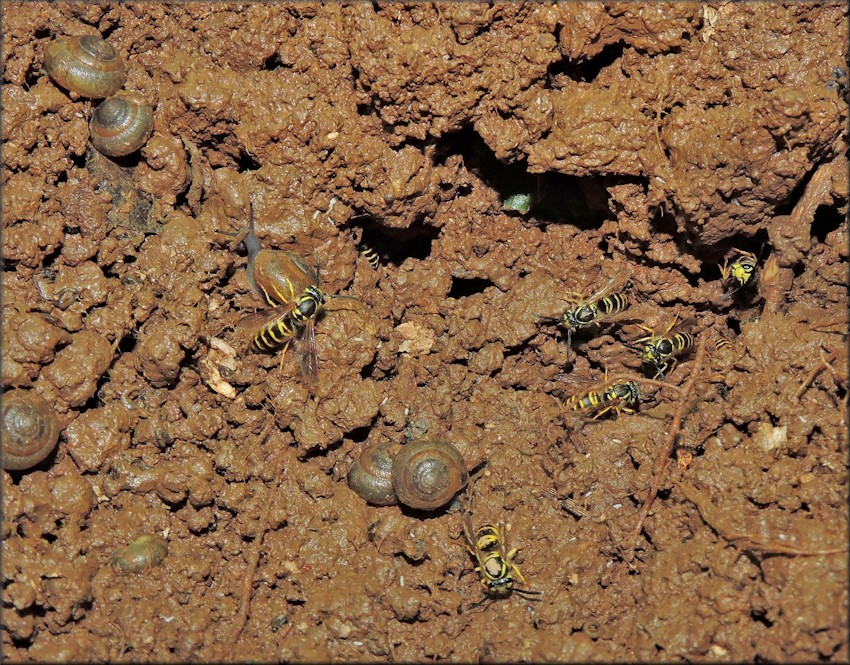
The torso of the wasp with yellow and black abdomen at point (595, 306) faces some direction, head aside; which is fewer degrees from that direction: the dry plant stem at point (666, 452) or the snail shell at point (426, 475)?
the snail shell

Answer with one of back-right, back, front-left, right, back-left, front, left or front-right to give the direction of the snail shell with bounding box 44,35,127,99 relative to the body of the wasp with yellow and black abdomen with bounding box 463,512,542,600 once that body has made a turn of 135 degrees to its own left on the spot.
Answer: left

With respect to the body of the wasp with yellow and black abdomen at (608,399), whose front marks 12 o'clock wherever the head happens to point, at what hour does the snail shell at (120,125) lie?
The snail shell is roughly at 6 o'clock from the wasp with yellow and black abdomen.

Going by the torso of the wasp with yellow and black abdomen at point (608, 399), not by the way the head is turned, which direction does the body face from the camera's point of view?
to the viewer's right

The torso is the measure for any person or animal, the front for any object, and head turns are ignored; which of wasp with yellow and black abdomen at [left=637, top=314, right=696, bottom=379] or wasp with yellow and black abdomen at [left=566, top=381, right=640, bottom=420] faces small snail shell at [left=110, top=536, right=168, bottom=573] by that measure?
wasp with yellow and black abdomen at [left=637, top=314, right=696, bottom=379]

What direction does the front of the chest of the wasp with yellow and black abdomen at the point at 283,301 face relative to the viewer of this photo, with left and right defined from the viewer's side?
facing away from the viewer and to the right of the viewer

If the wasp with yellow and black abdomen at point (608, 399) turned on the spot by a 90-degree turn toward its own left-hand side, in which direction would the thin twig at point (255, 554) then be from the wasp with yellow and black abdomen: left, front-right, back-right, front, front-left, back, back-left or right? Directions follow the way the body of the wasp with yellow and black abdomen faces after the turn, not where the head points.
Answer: back-left

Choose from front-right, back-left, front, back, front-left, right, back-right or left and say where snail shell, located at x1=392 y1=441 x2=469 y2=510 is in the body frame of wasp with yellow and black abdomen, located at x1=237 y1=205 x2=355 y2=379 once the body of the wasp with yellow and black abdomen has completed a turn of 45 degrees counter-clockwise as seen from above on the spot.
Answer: back-right
